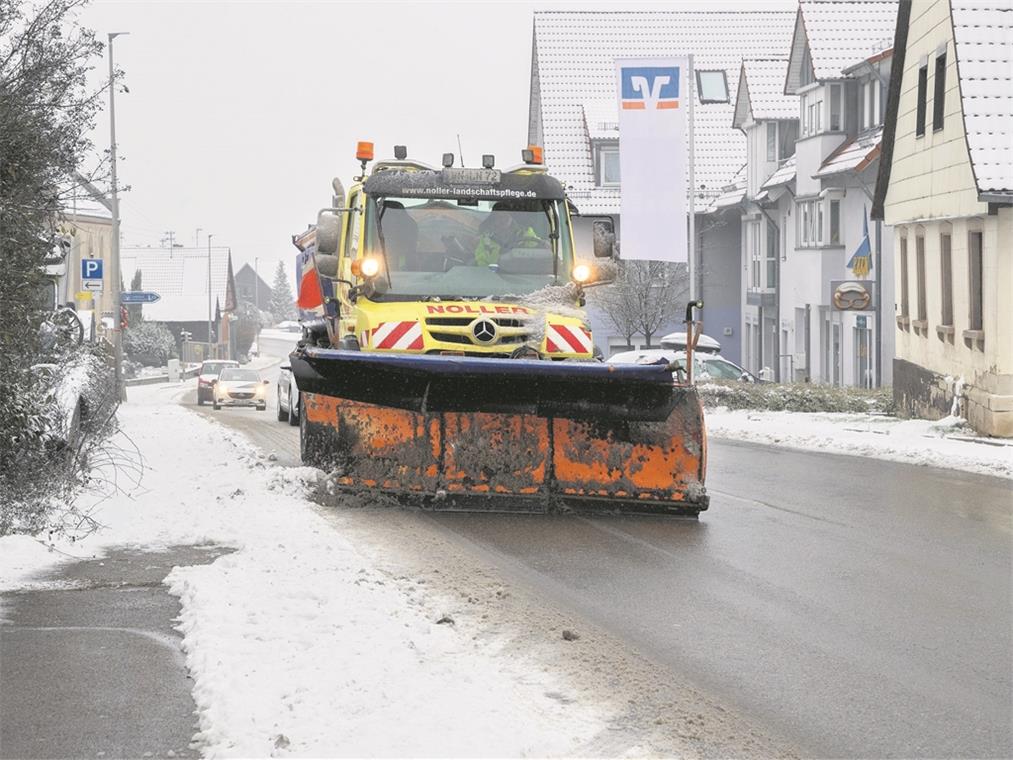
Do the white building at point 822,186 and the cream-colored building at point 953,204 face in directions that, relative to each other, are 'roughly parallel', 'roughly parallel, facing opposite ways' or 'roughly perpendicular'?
roughly parallel

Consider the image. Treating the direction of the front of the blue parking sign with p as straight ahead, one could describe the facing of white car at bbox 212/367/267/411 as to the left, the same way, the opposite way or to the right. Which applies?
the same way

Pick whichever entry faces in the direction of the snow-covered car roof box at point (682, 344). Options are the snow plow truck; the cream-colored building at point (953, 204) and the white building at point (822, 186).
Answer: the white building at point (822, 186)

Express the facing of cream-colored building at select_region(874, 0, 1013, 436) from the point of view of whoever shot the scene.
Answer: facing the viewer and to the left of the viewer

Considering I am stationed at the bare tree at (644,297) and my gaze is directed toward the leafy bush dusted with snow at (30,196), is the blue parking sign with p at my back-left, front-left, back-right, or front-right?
front-right

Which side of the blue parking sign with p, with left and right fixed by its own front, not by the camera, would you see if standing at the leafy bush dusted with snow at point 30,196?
front

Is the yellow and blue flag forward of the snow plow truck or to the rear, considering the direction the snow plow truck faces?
to the rear

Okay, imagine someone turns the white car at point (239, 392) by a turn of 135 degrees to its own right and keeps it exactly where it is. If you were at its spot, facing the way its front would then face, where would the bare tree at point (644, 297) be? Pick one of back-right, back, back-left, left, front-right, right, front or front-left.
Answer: back-right

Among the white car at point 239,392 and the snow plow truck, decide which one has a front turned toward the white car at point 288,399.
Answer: the white car at point 239,392

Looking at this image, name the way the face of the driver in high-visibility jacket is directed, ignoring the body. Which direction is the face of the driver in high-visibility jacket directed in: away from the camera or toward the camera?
toward the camera

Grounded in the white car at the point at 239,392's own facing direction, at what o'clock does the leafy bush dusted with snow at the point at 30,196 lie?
The leafy bush dusted with snow is roughly at 12 o'clock from the white car.

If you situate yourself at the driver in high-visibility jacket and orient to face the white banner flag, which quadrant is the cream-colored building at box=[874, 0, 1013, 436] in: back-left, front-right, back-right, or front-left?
front-right

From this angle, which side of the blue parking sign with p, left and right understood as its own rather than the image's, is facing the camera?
front

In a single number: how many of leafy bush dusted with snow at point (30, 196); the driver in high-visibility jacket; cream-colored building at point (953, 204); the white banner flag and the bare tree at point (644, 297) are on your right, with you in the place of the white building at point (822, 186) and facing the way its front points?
1

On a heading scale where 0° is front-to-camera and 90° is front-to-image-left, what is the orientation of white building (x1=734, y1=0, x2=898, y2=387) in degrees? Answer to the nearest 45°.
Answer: approximately 45°

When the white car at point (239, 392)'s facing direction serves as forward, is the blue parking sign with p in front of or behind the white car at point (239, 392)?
in front
